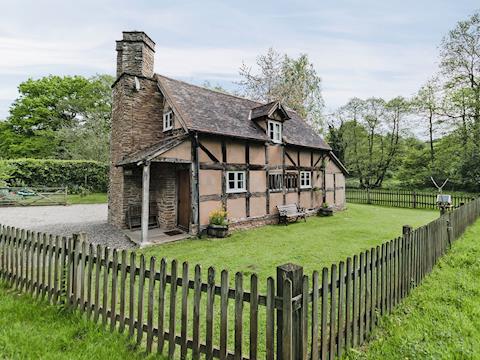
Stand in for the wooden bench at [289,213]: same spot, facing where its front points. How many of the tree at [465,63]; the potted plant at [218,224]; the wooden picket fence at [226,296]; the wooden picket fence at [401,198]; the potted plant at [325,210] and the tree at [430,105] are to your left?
4

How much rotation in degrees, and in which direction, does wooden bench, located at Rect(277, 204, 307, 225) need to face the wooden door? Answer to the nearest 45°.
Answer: approximately 90° to its right

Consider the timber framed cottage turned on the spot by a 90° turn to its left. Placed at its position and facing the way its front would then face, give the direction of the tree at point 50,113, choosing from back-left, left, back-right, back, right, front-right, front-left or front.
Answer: left

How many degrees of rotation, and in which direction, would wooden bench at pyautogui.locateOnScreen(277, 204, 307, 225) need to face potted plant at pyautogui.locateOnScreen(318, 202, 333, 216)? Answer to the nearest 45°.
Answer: approximately 90° to its left

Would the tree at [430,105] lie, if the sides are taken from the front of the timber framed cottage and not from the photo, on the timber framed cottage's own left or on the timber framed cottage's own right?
on the timber framed cottage's own left

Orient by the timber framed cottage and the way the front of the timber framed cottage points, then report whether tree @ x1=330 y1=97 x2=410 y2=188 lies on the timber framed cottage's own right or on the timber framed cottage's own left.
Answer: on the timber framed cottage's own left

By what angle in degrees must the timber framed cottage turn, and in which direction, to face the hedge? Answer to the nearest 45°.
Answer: approximately 180°

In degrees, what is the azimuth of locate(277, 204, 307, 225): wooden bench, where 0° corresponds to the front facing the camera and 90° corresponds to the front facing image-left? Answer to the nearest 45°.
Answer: approximately 315°

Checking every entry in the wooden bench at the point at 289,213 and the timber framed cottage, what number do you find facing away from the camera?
0

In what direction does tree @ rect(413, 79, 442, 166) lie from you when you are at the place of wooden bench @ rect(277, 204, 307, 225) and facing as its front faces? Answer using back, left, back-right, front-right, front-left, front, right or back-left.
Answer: left

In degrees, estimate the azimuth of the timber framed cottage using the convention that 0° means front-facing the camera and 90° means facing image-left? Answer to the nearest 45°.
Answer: approximately 315°
